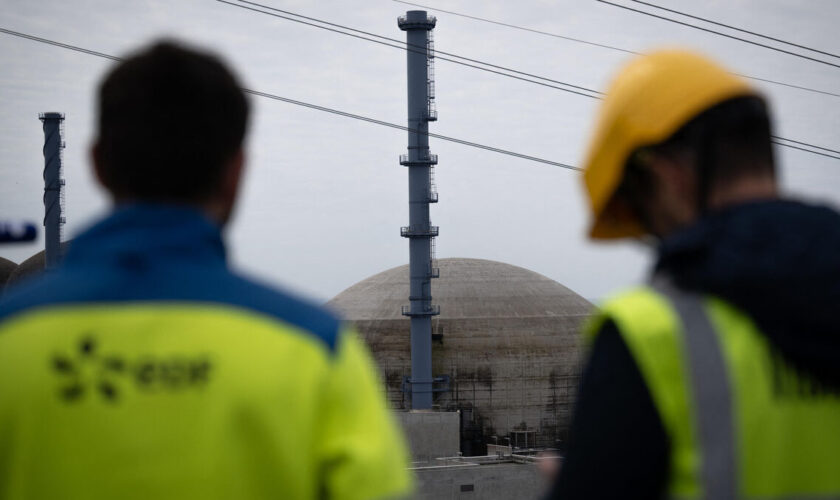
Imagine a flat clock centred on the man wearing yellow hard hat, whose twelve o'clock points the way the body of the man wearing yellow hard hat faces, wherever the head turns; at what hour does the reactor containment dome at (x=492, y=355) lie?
The reactor containment dome is roughly at 1 o'clock from the man wearing yellow hard hat.

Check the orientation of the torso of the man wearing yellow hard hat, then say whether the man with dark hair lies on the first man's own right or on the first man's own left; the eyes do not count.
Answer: on the first man's own left

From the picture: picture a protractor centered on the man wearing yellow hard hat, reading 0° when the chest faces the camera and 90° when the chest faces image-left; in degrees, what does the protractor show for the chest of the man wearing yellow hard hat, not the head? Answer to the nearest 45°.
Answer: approximately 135°

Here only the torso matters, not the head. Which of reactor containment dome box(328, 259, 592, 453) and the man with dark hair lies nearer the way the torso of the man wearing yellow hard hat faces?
the reactor containment dome

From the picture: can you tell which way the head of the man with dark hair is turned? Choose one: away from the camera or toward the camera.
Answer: away from the camera
